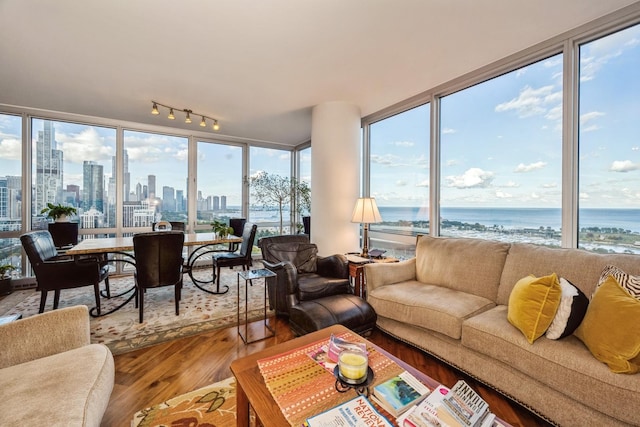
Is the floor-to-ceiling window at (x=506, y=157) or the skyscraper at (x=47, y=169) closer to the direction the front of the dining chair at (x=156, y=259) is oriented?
the skyscraper

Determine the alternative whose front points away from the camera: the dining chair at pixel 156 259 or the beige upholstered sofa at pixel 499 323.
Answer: the dining chair

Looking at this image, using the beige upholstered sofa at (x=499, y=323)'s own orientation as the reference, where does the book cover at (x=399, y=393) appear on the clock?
The book cover is roughly at 11 o'clock from the beige upholstered sofa.

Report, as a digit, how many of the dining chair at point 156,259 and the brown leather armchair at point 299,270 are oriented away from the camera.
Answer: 1

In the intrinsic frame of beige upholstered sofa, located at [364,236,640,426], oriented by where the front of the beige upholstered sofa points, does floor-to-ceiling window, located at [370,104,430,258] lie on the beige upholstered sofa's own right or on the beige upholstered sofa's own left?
on the beige upholstered sofa's own right

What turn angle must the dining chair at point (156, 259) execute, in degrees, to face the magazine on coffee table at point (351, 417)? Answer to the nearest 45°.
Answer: approximately 180°

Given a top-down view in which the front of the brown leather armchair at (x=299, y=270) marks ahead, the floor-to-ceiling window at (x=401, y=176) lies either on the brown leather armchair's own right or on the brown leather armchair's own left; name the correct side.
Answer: on the brown leather armchair's own left

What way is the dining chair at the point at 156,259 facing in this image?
away from the camera

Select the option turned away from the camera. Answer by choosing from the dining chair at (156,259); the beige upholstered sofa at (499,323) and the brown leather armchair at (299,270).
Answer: the dining chair

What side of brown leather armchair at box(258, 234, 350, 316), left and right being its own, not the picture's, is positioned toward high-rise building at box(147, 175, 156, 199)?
back

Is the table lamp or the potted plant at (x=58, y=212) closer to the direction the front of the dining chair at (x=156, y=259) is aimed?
the potted plant

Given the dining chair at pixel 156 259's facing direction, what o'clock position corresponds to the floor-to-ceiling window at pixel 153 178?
The floor-to-ceiling window is roughly at 12 o'clock from the dining chair.

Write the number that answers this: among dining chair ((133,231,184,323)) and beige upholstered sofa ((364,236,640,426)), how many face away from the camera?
1

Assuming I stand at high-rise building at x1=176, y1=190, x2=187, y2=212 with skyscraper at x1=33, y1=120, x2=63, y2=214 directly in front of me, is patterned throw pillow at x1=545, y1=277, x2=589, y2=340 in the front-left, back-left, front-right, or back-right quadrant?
front-left

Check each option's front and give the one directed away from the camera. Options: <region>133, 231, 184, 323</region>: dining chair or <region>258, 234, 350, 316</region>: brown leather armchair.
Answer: the dining chair
